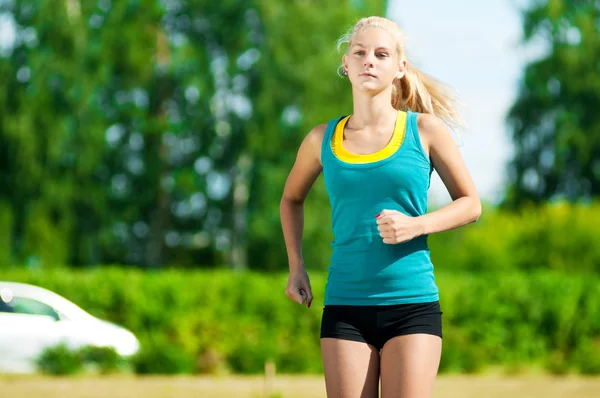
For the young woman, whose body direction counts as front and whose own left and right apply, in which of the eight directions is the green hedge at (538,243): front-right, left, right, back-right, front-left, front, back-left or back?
back

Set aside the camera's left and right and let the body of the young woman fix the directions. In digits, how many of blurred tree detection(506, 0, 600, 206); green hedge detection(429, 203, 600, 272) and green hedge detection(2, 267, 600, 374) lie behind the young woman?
3

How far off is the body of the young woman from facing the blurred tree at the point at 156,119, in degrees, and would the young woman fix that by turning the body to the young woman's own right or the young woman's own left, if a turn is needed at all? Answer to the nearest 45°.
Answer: approximately 180°

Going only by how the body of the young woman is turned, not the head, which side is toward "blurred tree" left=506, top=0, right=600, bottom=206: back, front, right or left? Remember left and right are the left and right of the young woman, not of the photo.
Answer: back

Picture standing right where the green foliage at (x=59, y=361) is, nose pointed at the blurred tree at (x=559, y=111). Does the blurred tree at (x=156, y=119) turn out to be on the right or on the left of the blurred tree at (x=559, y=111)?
left

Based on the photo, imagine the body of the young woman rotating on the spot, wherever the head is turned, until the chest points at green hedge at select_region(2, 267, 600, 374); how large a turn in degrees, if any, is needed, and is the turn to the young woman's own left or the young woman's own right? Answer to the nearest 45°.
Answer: approximately 180°

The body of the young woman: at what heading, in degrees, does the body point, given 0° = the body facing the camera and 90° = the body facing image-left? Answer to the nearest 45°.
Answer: approximately 0°
